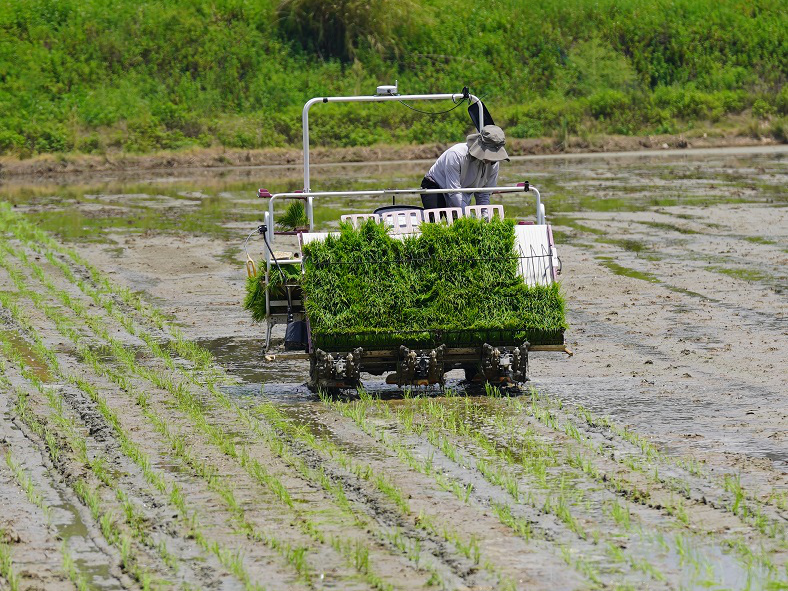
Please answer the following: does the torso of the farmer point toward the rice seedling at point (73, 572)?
no

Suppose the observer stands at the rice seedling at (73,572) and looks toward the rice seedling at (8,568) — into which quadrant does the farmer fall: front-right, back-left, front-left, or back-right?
back-right

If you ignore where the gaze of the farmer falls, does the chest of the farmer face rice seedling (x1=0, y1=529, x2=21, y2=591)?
no
